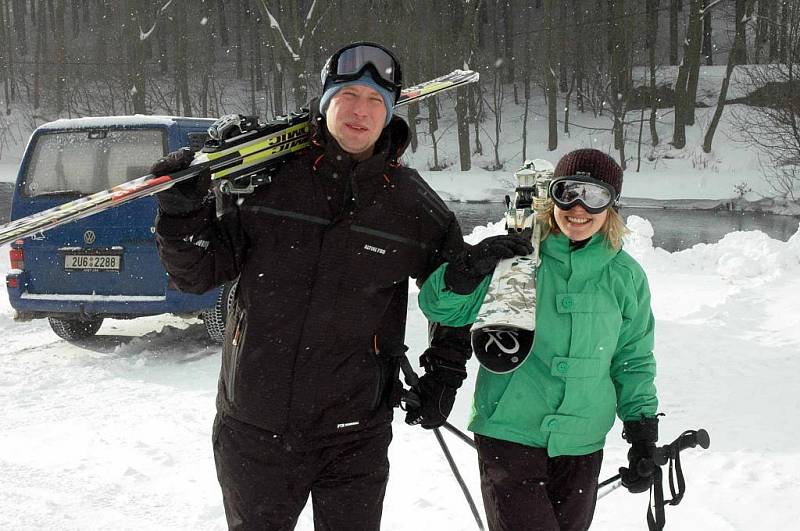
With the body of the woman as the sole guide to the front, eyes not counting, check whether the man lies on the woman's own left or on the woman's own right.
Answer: on the woman's own right

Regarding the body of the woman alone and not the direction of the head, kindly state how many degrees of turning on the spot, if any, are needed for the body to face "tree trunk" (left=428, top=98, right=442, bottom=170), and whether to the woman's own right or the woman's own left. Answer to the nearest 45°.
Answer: approximately 180°

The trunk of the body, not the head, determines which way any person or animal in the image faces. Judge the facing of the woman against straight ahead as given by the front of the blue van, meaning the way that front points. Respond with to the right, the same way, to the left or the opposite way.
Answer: the opposite way

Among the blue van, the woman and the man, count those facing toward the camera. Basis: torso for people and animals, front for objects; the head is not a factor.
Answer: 2

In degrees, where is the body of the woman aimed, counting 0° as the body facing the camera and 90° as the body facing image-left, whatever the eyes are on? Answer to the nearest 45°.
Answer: approximately 0°

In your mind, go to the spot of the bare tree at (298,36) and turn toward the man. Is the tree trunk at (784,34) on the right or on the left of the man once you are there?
left

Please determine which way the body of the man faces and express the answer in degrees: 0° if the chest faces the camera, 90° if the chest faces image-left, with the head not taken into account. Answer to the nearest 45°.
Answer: approximately 0°

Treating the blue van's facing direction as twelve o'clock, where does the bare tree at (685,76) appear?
The bare tree is roughly at 12 o'clock from the blue van.

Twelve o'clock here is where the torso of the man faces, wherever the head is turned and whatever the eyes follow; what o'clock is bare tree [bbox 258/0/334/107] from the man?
The bare tree is roughly at 6 o'clock from the man.

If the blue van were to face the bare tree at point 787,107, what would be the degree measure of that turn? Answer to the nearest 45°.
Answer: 0° — it already faces it

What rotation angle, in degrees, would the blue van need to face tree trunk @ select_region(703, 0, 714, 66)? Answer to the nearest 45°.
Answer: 0° — it already faces it
